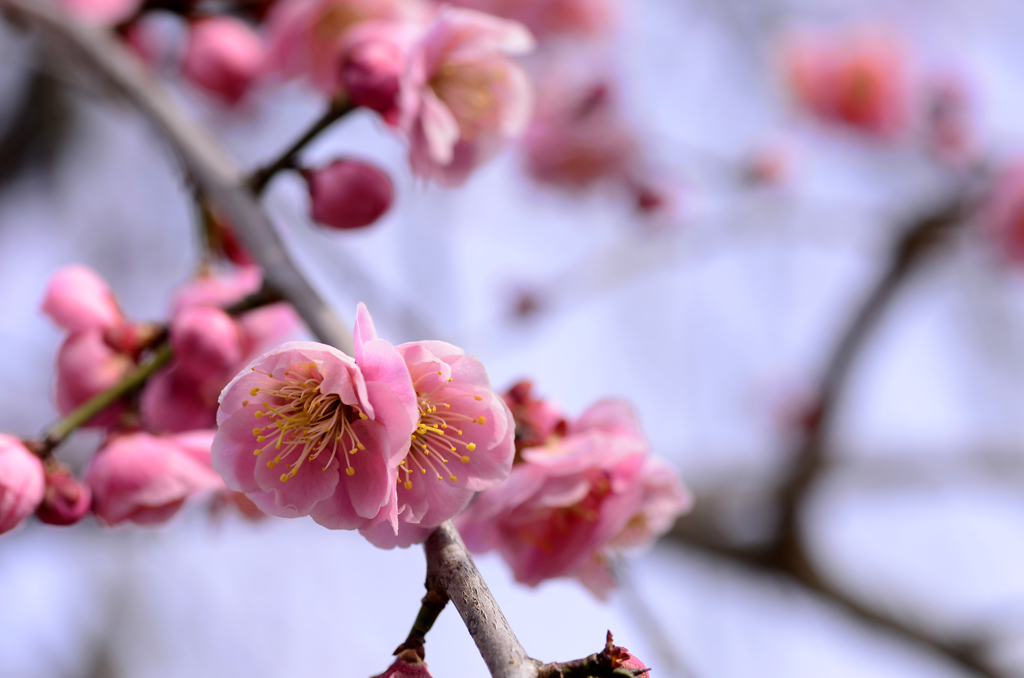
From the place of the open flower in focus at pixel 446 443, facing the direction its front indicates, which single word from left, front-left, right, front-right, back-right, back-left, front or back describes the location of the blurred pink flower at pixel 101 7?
back-right

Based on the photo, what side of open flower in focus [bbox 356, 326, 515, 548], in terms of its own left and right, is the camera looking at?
front

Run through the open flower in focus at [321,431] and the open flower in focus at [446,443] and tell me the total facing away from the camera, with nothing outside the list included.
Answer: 0

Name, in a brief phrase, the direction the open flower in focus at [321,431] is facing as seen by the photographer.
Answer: facing the viewer and to the left of the viewer
